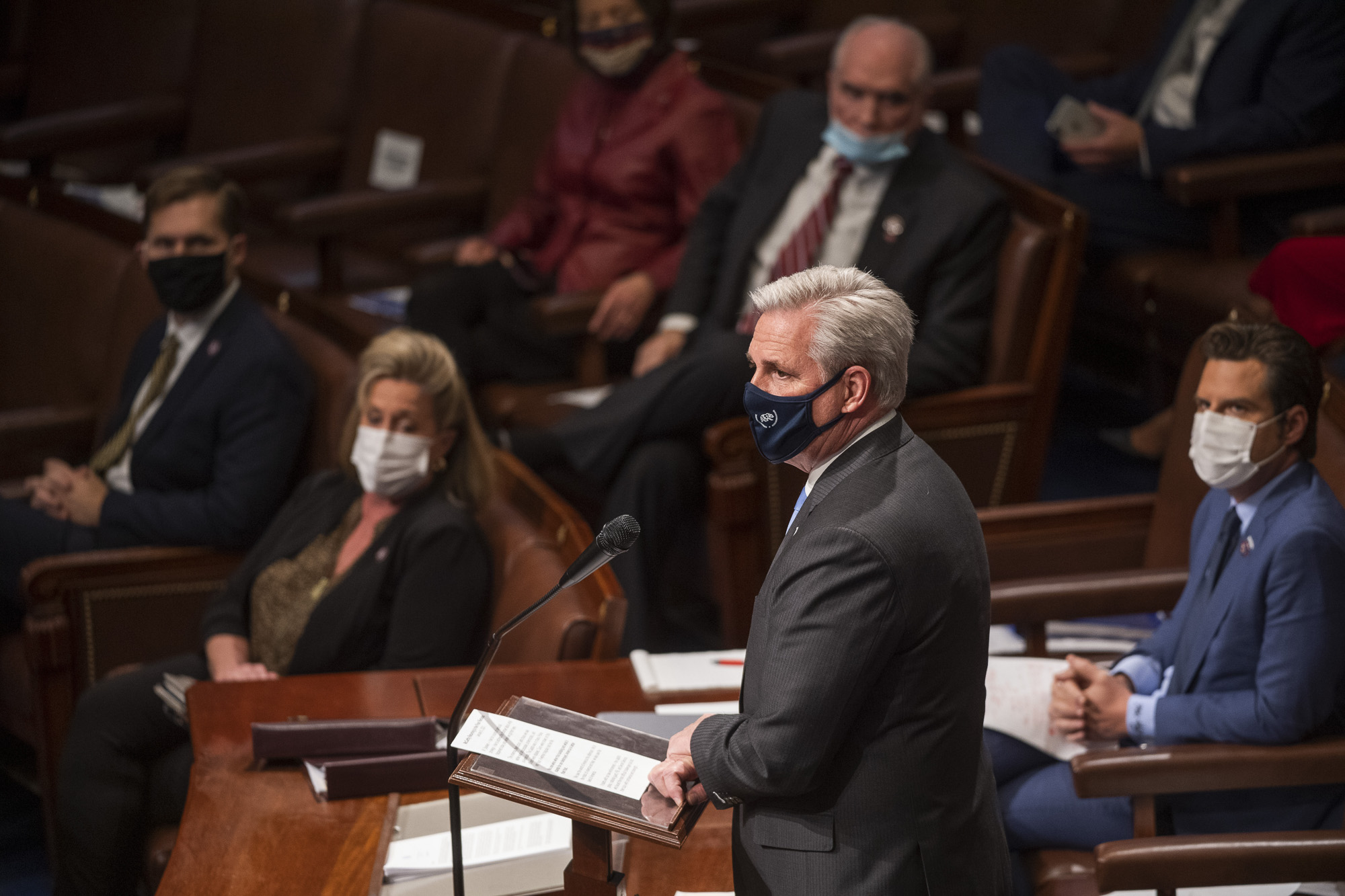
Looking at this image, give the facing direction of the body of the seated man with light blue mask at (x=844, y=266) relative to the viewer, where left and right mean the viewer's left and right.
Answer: facing the viewer and to the left of the viewer

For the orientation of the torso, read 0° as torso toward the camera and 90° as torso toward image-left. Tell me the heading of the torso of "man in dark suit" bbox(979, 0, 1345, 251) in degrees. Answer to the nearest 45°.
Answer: approximately 45°

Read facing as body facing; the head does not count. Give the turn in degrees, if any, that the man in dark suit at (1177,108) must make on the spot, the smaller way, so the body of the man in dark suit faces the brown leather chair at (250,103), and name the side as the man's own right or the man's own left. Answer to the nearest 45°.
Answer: approximately 45° to the man's own right

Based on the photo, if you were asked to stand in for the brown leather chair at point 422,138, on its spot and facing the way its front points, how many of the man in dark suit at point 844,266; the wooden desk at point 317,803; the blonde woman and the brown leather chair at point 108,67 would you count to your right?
1

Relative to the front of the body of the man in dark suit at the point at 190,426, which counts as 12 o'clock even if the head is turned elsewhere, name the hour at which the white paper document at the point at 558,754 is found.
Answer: The white paper document is roughly at 10 o'clock from the man in dark suit.

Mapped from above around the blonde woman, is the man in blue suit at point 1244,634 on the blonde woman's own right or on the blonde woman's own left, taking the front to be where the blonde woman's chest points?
on the blonde woman's own left

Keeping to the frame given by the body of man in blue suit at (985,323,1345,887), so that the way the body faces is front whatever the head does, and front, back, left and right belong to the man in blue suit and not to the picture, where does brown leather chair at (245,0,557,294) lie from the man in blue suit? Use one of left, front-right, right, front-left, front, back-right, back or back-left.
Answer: right

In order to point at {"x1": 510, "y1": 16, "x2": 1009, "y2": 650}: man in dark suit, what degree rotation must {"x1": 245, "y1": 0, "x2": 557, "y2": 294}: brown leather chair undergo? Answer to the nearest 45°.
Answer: approximately 90° to its left

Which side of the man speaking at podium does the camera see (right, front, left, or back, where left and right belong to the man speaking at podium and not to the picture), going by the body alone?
left

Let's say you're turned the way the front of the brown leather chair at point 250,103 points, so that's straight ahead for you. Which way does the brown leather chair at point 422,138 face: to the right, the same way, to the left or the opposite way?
the same way
